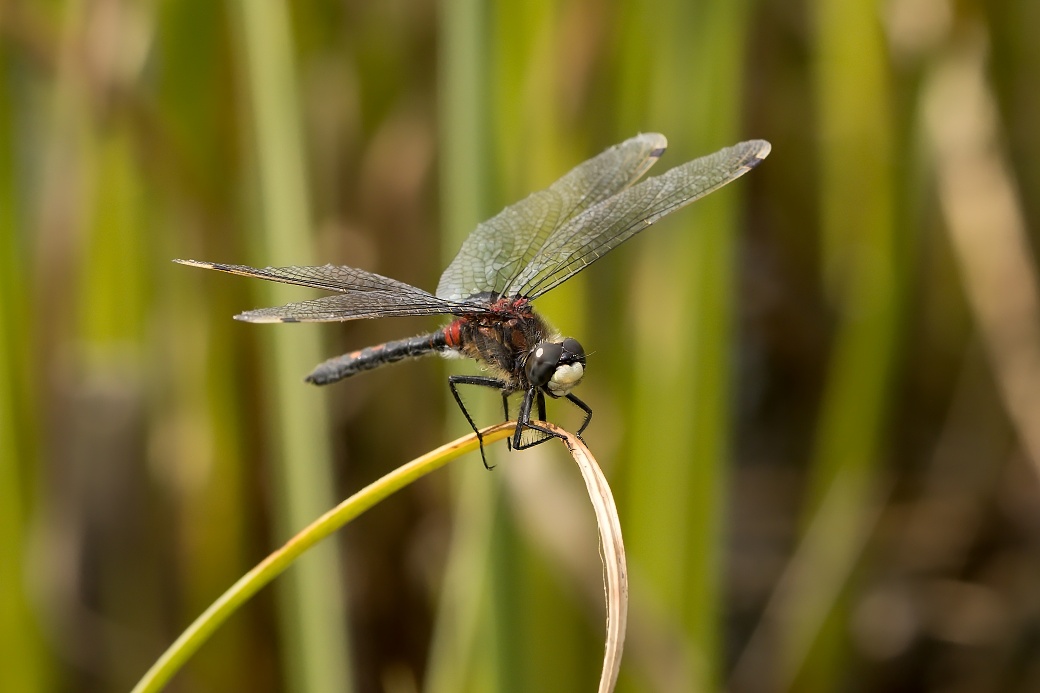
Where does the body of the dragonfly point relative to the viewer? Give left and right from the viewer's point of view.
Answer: facing the viewer and to the right of the viewer
